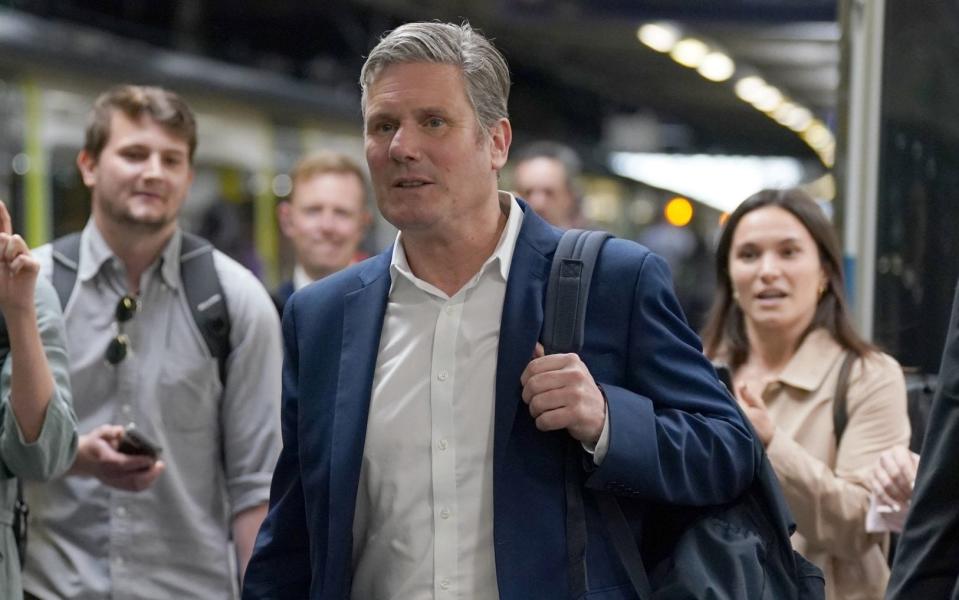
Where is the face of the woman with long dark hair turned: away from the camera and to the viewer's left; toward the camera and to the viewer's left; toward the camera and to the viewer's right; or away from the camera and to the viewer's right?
toward the camera and to the viewer's left

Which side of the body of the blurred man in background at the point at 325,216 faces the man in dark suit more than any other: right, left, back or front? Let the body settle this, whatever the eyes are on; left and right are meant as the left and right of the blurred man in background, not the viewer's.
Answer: front

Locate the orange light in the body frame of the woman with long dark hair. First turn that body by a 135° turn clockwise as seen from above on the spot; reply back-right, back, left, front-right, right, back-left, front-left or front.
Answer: front

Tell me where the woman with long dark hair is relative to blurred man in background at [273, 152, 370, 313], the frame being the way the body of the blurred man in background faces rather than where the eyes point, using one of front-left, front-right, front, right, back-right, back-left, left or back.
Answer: front-left

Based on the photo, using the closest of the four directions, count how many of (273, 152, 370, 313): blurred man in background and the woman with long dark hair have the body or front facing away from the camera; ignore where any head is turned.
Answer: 0

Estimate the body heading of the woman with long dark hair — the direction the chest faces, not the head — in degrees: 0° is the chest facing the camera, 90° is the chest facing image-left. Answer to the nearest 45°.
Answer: approximately 45°

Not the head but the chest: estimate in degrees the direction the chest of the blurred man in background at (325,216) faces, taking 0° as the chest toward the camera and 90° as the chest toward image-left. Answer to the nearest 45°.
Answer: approximately 0°

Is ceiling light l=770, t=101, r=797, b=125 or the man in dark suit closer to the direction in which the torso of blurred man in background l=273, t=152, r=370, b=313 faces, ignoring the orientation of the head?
the man in dark suit

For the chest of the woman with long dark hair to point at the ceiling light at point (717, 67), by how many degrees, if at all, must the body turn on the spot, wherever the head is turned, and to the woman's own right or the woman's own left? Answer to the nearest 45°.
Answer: approximately 135° to the woman's own right

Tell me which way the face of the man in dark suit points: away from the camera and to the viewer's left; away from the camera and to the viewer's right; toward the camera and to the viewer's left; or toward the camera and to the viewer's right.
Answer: toward the camera and to the viewer's left
